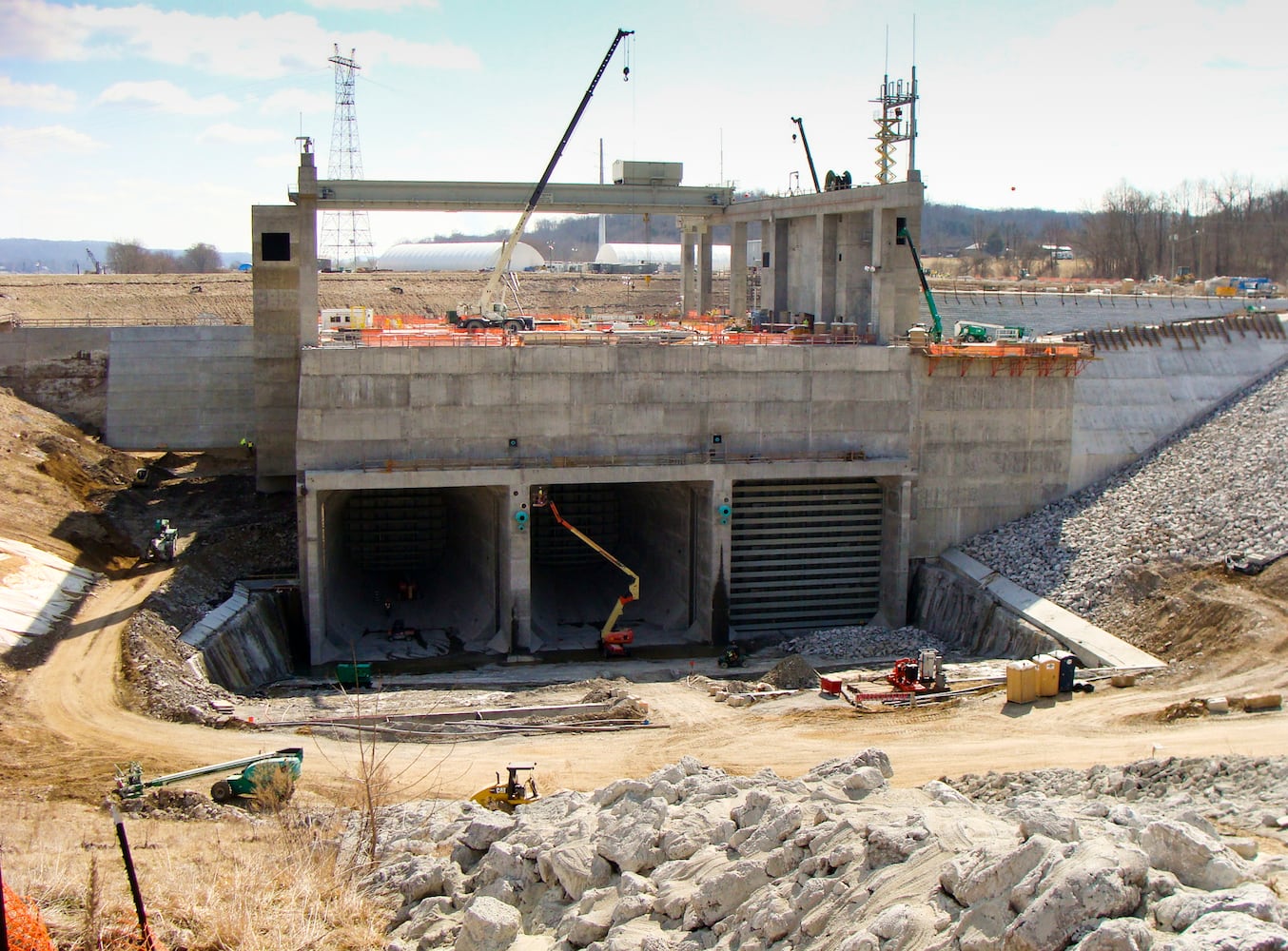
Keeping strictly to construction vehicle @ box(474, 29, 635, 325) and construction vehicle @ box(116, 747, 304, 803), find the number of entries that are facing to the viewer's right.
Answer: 1

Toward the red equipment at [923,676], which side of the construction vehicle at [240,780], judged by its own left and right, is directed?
back

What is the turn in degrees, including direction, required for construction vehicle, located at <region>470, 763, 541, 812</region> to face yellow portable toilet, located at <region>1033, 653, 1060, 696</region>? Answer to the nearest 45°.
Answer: approximately 135° to its right

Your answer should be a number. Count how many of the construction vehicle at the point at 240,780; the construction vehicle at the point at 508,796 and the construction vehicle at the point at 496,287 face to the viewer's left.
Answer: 2

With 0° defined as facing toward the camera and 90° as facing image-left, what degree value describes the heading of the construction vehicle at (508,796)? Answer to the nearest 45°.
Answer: approximately 90°

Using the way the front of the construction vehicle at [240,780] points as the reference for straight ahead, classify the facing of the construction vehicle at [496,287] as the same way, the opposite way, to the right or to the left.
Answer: the opposite way

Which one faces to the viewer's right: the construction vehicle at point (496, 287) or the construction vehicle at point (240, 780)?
the construction vehicle at point (496, 287)

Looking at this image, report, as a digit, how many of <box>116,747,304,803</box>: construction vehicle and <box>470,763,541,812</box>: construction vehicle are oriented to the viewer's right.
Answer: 0

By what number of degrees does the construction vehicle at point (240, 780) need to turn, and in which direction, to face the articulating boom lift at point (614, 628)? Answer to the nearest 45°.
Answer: approximately 135° to its right

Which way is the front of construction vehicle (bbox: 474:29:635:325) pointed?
to the viewer's right

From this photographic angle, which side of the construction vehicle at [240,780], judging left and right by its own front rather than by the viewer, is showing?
left

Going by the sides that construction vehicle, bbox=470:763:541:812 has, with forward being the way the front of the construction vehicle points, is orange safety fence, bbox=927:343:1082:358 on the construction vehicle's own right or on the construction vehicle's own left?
on the construction vehicle's own right
